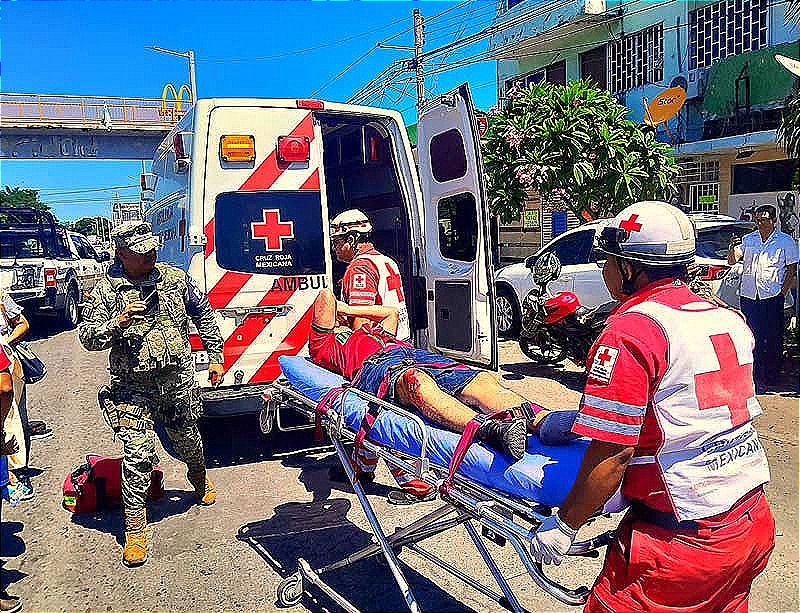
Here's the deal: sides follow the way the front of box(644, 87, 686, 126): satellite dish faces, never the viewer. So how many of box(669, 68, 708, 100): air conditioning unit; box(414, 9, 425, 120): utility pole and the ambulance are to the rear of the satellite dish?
1

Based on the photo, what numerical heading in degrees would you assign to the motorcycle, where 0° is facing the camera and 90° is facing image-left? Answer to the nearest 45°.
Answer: approximately 45°

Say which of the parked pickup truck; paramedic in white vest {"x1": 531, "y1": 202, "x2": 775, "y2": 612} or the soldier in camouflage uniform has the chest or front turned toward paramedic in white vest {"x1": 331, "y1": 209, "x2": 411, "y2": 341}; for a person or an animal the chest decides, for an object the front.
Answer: paramedic in white vest {"x1": 531, "y1": 202, "x2": 775, "y2": 612}

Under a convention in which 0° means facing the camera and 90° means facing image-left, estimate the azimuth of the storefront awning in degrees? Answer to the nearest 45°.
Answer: approximately 45°

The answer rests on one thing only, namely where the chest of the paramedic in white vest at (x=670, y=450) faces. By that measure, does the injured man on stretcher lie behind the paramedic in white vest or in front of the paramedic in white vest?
in front

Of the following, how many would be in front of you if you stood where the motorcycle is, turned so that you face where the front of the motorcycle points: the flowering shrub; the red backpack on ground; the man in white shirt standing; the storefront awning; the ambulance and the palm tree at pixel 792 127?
2

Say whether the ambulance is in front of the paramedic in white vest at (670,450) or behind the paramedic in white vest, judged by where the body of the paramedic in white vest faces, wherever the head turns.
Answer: in front
